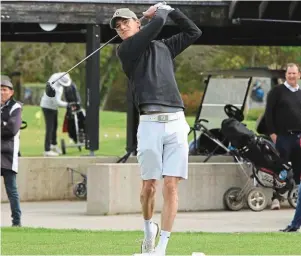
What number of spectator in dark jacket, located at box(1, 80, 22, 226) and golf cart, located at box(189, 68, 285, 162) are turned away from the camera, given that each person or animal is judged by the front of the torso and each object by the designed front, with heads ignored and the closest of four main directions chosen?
0

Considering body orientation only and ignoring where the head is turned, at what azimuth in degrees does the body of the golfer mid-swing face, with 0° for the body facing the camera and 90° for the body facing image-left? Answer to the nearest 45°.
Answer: approximately 0°

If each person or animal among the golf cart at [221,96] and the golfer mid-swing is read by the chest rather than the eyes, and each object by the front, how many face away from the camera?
0

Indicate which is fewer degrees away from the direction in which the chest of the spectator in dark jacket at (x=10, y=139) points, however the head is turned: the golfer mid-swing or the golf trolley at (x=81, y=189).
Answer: the golfer mid-swing
